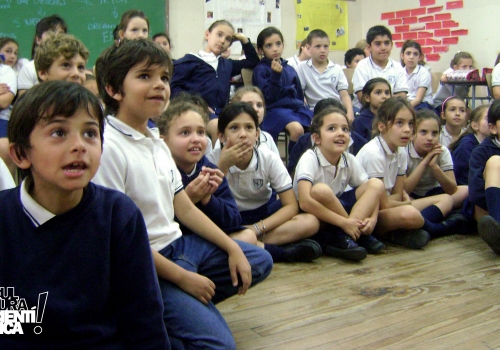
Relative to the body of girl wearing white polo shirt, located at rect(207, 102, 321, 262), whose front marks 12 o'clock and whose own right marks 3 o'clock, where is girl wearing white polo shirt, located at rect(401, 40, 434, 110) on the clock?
girl wearing white polo shirt, located at rect(401, 40, 434, 110) is roughly at 7 o'clock from girl wearing white polo shirt, located at rect(207, 102, 321, 262).

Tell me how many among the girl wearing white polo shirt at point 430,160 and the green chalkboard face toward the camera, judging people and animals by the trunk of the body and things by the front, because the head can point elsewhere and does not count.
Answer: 2

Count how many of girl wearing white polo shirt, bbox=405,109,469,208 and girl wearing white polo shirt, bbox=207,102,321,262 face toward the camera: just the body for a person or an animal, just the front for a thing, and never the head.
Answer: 2

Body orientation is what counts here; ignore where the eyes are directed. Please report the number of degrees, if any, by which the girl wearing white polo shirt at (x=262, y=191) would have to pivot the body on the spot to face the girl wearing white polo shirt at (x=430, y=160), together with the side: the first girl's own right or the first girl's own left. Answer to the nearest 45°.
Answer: approximately 135° to the first girl's own left

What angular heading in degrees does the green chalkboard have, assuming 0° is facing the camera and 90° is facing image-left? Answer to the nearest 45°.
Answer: approximately 0°

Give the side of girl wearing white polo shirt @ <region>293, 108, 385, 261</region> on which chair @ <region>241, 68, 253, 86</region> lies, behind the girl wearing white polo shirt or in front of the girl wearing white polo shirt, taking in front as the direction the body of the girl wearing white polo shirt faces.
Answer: behind

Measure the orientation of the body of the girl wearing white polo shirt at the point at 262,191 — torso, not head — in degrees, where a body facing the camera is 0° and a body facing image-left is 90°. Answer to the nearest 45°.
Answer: approximately 0°

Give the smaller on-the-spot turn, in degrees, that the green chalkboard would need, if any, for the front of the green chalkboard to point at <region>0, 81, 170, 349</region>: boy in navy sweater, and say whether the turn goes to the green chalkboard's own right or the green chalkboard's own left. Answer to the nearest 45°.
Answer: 0° — it already faces them

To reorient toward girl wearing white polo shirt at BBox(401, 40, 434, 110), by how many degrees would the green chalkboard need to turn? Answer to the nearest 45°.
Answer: approximately 90° to its left
